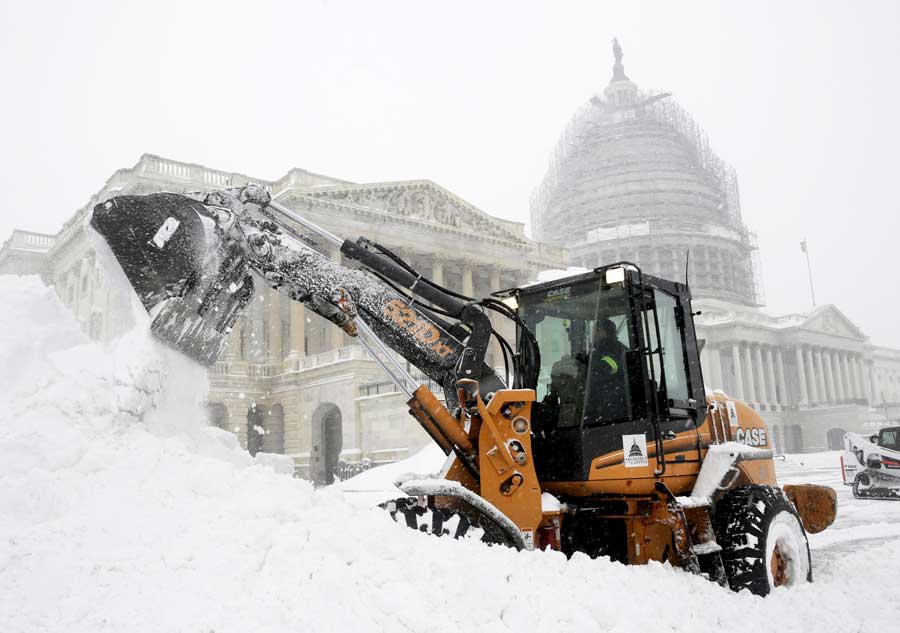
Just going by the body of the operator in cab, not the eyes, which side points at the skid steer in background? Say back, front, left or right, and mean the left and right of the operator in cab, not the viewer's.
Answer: back

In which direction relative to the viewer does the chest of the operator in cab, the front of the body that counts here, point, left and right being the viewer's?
facing the viewer and to the left of the viewer

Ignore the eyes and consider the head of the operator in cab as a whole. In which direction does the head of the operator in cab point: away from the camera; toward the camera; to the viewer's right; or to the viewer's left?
to the viewer's left
